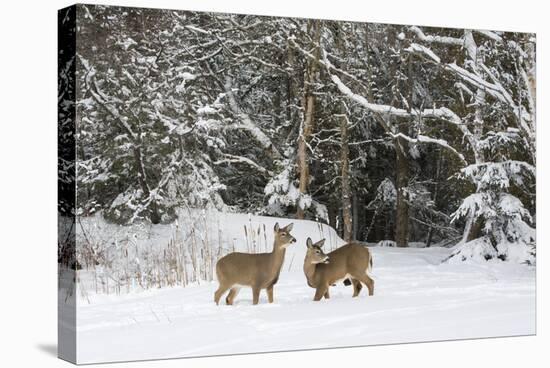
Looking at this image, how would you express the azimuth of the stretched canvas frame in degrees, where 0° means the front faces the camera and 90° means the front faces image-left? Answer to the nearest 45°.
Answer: approximately 315°
